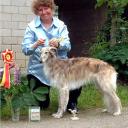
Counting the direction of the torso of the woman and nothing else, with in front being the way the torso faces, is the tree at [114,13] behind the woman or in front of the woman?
behind

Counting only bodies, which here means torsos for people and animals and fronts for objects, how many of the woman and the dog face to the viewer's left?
1

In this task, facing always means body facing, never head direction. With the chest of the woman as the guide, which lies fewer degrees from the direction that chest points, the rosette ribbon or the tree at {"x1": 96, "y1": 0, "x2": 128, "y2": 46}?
the rosette ribbon

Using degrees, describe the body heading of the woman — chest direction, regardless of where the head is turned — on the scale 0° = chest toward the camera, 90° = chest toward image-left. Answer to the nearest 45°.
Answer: approximately 0°

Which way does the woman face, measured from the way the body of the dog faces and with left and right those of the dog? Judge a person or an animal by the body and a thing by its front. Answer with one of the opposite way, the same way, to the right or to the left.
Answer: to the left

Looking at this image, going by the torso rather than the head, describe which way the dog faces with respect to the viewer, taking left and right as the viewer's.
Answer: facing to the left of the viewer
